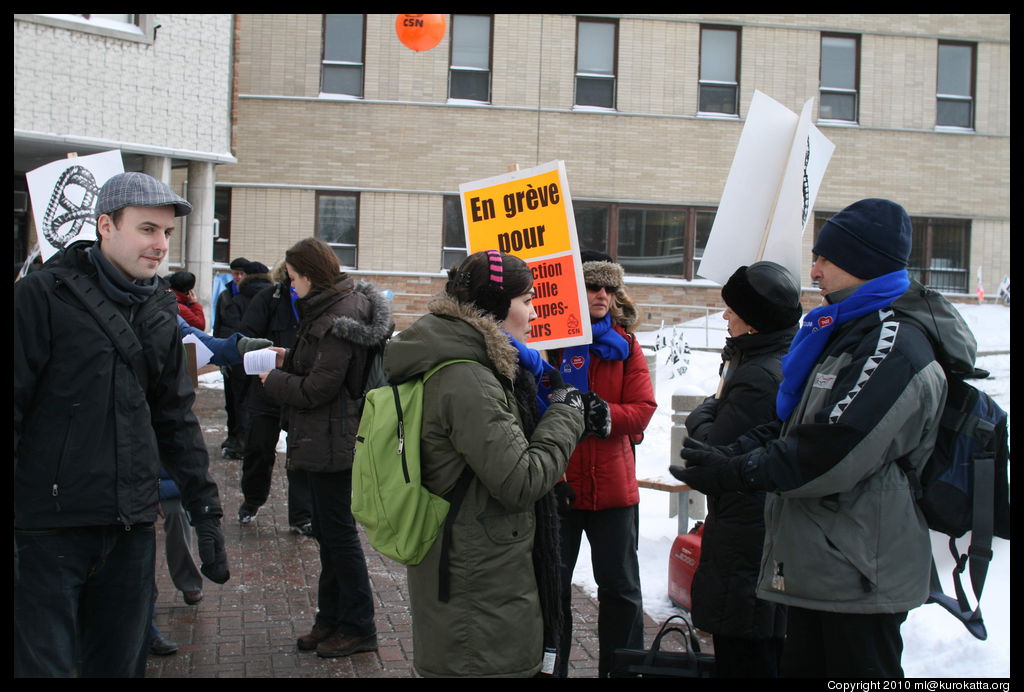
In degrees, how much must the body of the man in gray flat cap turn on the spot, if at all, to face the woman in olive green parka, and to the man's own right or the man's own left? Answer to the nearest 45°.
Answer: approximately 45° to the man's own left

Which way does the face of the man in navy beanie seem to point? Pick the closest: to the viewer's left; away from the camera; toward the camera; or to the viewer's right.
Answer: to the viewer's left

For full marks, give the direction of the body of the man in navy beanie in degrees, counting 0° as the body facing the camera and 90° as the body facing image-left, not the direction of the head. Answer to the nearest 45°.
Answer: approximately 90°

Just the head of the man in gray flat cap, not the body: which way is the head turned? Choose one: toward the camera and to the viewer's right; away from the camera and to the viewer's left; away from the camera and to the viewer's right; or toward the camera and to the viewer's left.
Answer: toward the camera and to the viewer's right

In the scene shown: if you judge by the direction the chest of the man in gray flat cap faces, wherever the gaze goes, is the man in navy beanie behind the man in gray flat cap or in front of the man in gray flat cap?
in front

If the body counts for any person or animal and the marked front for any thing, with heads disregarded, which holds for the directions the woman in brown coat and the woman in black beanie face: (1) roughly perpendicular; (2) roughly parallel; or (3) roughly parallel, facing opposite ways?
roughly parallel

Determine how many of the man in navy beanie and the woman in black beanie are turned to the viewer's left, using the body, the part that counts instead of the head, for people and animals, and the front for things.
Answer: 2

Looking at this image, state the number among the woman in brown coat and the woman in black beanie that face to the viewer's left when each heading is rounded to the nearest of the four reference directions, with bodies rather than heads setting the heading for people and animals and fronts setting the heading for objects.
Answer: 2

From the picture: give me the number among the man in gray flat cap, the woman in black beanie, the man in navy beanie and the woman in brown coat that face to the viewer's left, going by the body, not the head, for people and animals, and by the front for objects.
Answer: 3

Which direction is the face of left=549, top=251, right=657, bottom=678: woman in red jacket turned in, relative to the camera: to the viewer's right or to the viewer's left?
to the viewer's left

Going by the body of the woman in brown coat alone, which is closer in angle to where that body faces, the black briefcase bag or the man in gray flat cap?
the man in gray flat cap

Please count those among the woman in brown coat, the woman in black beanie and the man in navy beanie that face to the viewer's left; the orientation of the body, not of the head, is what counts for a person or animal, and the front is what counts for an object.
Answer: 3

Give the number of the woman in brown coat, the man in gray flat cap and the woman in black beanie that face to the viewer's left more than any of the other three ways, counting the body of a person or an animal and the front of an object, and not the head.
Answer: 2
